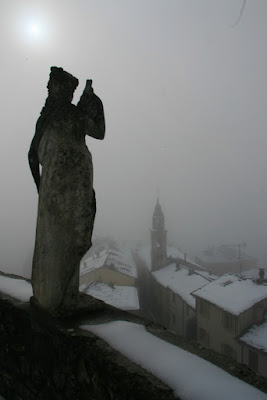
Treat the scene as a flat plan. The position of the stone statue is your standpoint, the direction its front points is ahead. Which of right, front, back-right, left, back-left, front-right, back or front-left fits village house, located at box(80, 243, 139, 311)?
front-left

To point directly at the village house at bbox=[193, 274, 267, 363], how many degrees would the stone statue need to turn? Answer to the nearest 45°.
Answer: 0° — it already faces it

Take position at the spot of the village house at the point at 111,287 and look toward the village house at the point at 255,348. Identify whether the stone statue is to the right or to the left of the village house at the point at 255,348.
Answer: right

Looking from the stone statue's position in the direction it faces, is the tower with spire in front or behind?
in front

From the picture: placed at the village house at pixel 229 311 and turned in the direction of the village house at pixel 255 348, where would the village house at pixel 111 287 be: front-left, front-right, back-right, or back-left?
back-right

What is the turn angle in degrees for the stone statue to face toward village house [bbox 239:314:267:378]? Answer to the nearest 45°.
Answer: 0° — it already faces it

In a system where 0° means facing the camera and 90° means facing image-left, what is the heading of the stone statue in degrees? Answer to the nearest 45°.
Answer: approximately 225°

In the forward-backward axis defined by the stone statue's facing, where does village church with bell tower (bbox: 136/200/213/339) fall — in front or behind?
in front
